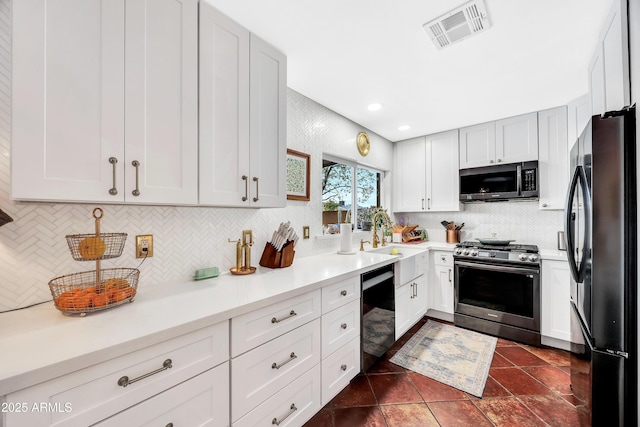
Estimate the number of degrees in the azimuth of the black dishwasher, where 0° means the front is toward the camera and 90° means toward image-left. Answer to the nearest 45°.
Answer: approximately 315°

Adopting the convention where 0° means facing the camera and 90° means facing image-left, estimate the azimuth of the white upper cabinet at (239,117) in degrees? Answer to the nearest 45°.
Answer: approximately 315°

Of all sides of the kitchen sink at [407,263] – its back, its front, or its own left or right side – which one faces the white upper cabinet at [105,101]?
right

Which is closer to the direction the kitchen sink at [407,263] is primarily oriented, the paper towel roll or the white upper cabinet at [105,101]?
the white upper cabinet

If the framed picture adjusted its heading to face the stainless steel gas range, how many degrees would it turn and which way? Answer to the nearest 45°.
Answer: approximately 45° to its left

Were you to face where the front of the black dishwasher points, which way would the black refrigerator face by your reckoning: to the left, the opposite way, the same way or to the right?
the opposite way

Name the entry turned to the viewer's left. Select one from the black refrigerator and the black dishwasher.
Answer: the black refrigerator

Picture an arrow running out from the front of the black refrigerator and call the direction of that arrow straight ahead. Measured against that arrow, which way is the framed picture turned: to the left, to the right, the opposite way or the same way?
the opposite way

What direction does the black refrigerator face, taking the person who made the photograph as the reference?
facing to the left of the viewer
